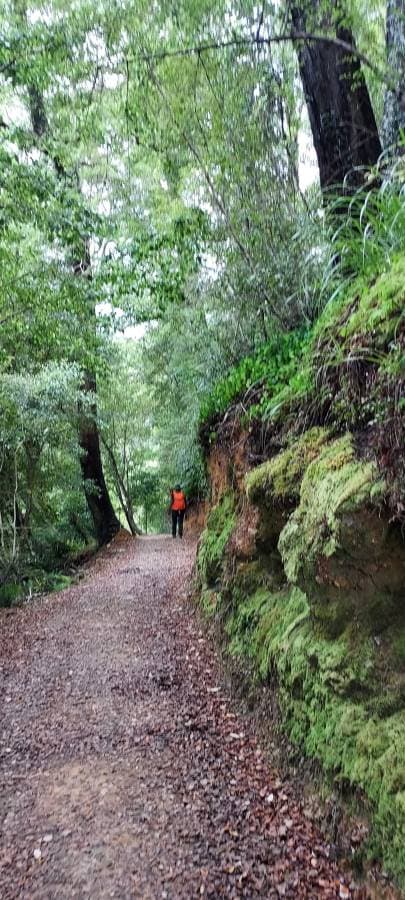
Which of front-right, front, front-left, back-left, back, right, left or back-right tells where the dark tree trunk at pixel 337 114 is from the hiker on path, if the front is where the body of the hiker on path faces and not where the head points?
back

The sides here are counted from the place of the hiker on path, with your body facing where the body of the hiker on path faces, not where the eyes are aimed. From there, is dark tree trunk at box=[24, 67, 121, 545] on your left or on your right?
on your left

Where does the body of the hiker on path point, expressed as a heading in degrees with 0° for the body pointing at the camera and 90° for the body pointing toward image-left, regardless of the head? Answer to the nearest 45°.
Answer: approximately 180°

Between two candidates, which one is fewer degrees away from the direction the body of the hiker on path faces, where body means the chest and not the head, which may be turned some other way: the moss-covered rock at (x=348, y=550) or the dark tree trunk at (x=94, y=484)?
the dark tree trunk

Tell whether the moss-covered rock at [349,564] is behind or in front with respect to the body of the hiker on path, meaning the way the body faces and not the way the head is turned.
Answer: behind

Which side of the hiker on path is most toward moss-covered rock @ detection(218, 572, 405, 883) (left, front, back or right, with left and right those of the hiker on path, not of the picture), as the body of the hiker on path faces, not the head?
back

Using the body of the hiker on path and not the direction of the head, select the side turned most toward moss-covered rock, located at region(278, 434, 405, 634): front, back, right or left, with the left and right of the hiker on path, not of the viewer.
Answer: back
